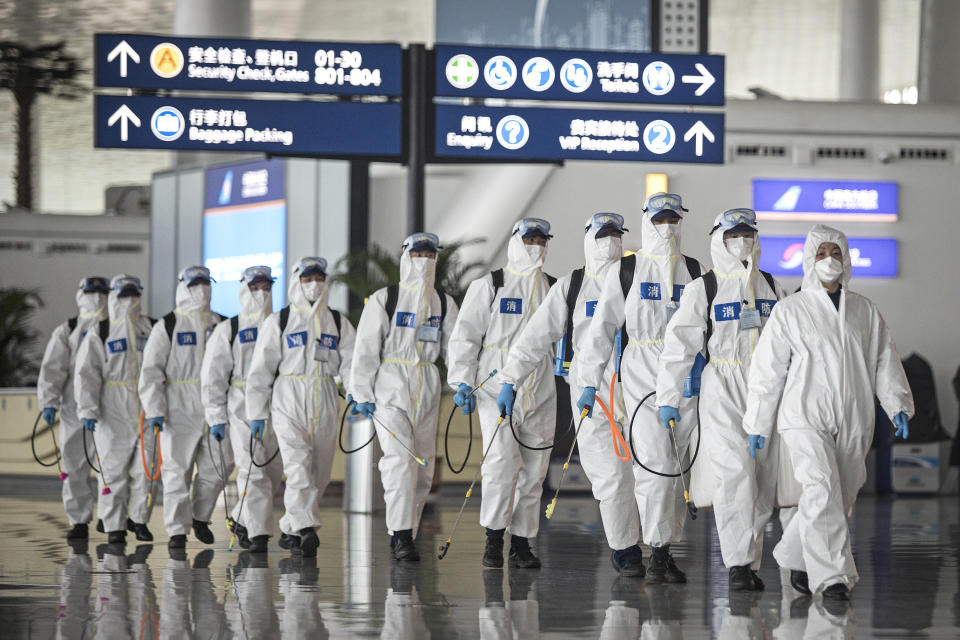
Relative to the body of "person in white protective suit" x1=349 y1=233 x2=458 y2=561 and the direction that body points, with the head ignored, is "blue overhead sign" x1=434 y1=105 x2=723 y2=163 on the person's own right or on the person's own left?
on the person's own left

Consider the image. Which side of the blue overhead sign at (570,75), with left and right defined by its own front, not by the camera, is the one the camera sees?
front

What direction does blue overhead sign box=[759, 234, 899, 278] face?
toward the camera

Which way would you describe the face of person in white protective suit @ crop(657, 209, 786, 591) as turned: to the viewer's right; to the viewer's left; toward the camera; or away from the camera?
toward the camera

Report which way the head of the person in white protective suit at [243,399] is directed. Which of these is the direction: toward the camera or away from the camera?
toward the camera

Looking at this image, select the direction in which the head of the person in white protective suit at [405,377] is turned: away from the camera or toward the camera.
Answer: toward the camera

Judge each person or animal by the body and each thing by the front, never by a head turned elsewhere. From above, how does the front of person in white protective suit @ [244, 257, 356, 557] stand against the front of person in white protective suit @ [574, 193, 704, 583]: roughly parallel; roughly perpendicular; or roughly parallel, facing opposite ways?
roughly parallel

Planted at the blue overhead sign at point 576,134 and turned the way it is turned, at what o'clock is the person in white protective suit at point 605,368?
The person in white protective suit is roughly at 12 o'clock from the blue overhead sign.

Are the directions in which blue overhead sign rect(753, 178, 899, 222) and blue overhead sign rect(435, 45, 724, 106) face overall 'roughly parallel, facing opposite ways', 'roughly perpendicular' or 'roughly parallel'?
roughly parallel

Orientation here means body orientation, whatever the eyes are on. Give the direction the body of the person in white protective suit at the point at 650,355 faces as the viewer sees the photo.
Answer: toward the camera

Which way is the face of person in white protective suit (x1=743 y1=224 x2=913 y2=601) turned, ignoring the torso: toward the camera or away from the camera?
toward the camera

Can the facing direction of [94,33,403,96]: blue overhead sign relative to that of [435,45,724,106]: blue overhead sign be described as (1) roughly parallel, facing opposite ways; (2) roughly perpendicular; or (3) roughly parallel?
roughly parallel

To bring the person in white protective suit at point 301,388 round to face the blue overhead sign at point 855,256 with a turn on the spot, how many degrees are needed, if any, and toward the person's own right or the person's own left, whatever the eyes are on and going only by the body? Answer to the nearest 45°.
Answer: approximately 135° to the person's own left

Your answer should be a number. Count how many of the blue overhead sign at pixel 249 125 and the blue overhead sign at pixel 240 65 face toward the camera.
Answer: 2

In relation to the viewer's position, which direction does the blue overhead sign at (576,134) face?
facing the viewer

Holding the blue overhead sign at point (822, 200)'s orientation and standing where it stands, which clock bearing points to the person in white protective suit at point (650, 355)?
The person in white protective suit is roughly at 12 o'clock from the blue overhead sign.
